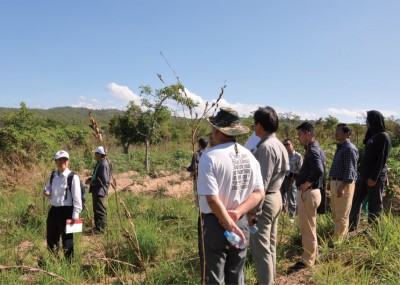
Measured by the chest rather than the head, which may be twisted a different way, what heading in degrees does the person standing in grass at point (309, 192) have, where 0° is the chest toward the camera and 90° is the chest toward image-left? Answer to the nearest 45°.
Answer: approximately 90°

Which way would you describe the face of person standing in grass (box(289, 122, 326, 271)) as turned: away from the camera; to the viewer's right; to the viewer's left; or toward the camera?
to the viewer's left

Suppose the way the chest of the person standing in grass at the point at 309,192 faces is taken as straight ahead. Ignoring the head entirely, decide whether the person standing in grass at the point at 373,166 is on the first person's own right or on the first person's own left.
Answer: on the first person's own right

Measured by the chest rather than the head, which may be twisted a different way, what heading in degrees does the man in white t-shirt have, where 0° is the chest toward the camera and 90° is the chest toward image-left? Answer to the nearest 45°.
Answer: approximately 135°

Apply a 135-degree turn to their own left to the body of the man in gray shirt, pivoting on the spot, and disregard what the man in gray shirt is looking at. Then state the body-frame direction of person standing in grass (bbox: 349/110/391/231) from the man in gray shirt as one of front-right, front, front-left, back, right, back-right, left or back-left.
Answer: back-left

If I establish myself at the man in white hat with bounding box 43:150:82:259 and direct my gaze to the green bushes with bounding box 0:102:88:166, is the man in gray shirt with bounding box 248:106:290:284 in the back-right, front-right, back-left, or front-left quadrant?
back-right

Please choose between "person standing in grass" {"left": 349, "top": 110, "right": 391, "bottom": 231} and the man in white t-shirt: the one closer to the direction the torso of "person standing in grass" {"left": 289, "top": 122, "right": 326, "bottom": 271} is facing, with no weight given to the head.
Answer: the man in white t-shirt

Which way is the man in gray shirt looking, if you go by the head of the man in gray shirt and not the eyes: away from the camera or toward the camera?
away from the camera

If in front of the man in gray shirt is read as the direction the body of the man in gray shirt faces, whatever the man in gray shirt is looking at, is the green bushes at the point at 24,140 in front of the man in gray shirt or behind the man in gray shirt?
in front
